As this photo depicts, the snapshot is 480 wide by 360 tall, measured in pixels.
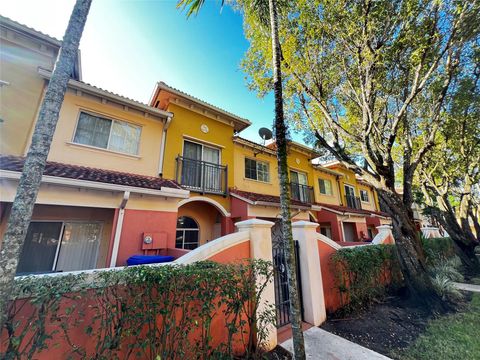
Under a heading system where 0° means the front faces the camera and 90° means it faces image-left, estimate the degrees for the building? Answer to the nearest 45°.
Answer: approximately 315°

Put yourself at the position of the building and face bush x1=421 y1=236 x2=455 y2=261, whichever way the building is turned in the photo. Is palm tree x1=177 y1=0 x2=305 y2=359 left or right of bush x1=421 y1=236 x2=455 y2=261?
right

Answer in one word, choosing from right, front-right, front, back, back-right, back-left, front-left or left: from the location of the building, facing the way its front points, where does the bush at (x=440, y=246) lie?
front-left

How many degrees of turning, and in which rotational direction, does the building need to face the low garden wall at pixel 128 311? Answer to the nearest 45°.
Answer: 0° — it already faces it

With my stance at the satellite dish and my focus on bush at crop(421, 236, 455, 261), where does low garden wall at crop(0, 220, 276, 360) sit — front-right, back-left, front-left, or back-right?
back-right

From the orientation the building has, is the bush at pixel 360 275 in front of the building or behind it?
in front

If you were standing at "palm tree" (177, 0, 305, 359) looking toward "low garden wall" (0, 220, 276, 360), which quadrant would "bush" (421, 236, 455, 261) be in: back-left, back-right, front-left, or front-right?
back-right
